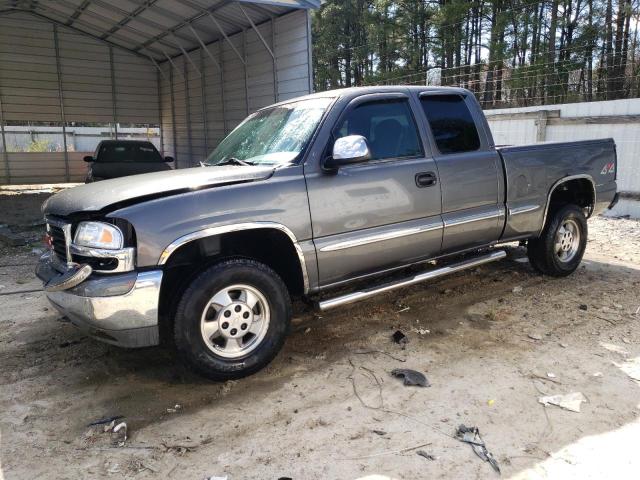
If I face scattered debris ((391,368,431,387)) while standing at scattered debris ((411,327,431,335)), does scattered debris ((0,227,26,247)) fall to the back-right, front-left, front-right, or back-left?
back-right

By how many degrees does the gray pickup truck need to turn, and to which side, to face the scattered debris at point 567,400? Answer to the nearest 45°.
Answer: approximately 135° to its left

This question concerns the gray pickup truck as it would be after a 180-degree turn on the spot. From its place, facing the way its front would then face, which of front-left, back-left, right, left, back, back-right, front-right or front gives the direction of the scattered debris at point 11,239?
left

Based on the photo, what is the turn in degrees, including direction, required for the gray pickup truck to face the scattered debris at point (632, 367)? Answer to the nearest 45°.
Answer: approximately 135° to its left

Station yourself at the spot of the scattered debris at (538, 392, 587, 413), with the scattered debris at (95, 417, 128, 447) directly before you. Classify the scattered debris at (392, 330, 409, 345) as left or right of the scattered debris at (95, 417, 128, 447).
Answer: right

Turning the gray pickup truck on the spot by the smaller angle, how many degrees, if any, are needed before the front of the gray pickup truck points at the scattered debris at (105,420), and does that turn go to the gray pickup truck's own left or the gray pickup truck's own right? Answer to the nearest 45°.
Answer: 0° — it already faces it

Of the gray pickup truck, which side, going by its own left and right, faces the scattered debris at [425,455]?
left

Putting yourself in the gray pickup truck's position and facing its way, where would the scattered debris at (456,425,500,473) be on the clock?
The scattered debris is roughly at 9 o'clock from the gray pickup truck.
